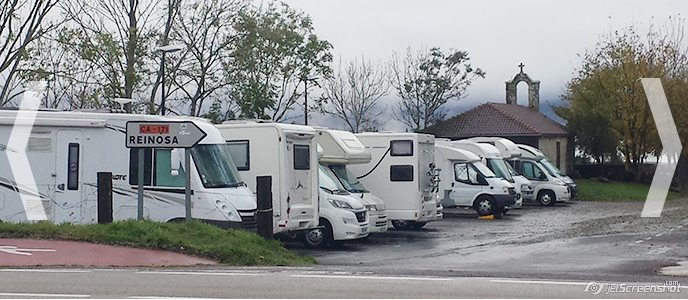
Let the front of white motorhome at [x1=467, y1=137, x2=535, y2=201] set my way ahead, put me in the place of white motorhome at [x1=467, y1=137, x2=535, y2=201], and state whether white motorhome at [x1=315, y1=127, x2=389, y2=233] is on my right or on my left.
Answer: on my right

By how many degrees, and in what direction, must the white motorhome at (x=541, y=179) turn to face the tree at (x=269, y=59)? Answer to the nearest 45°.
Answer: approximately 135° to its right

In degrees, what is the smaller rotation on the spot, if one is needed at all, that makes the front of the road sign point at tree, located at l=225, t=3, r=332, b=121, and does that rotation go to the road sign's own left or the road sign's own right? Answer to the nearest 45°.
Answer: approximately 180°

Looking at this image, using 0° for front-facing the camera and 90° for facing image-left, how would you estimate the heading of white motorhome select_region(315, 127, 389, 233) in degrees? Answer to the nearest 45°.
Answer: approximately 315°

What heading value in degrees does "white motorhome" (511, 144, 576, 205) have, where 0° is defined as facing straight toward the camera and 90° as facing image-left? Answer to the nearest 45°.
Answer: approximately 315°

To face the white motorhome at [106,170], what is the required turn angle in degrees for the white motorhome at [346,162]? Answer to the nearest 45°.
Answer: approximately 90° to its right
